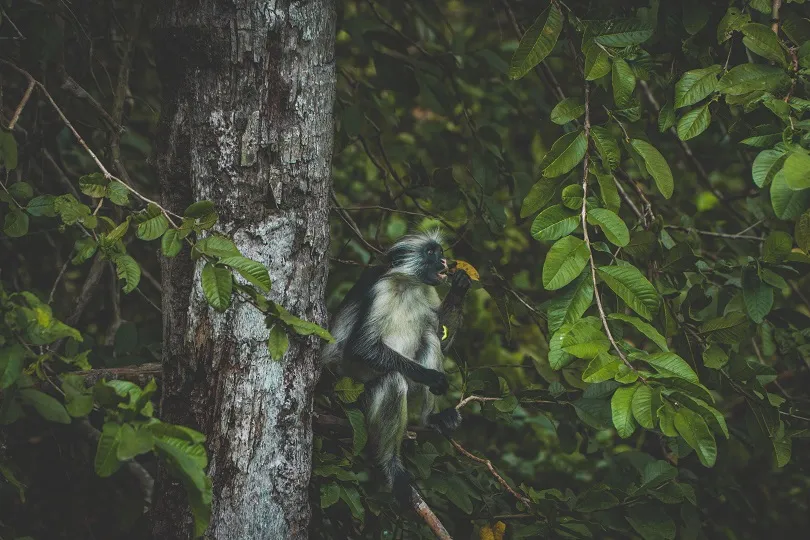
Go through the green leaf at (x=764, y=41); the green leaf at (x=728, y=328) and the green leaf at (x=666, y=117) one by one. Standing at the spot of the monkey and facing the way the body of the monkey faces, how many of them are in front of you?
3

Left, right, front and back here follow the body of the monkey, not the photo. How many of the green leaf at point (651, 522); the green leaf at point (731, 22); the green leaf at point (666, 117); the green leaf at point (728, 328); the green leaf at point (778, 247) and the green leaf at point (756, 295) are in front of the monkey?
6

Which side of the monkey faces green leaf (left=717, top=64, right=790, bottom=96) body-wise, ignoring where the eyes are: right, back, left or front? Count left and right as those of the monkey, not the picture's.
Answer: front

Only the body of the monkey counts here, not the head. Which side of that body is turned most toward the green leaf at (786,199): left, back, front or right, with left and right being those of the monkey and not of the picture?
front

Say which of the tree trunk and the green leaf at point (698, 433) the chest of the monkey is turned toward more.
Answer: the green leaf

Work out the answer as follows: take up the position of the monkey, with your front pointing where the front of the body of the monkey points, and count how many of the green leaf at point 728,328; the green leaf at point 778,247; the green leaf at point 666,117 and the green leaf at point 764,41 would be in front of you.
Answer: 4

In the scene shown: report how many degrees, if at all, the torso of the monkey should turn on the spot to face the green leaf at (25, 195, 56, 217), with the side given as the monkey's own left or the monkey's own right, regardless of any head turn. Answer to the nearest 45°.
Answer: approximately 90° to the monkey's own right

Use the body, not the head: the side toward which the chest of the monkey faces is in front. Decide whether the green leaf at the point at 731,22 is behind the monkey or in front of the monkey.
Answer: in front

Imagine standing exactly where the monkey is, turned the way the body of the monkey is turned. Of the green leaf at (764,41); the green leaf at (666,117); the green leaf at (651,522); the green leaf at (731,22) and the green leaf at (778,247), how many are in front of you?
5

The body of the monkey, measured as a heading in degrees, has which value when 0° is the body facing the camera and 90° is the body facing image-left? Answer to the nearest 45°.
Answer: approximately 315°

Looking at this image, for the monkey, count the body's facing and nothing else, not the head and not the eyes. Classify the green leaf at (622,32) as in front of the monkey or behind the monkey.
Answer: in front

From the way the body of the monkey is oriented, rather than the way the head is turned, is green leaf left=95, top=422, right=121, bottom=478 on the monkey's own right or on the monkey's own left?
on the monkey's own right
